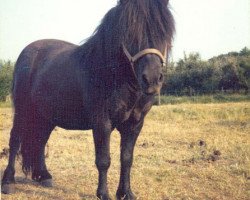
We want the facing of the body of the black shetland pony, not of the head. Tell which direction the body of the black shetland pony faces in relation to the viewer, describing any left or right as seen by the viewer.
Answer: facing the viewer and to the right of the viewer
